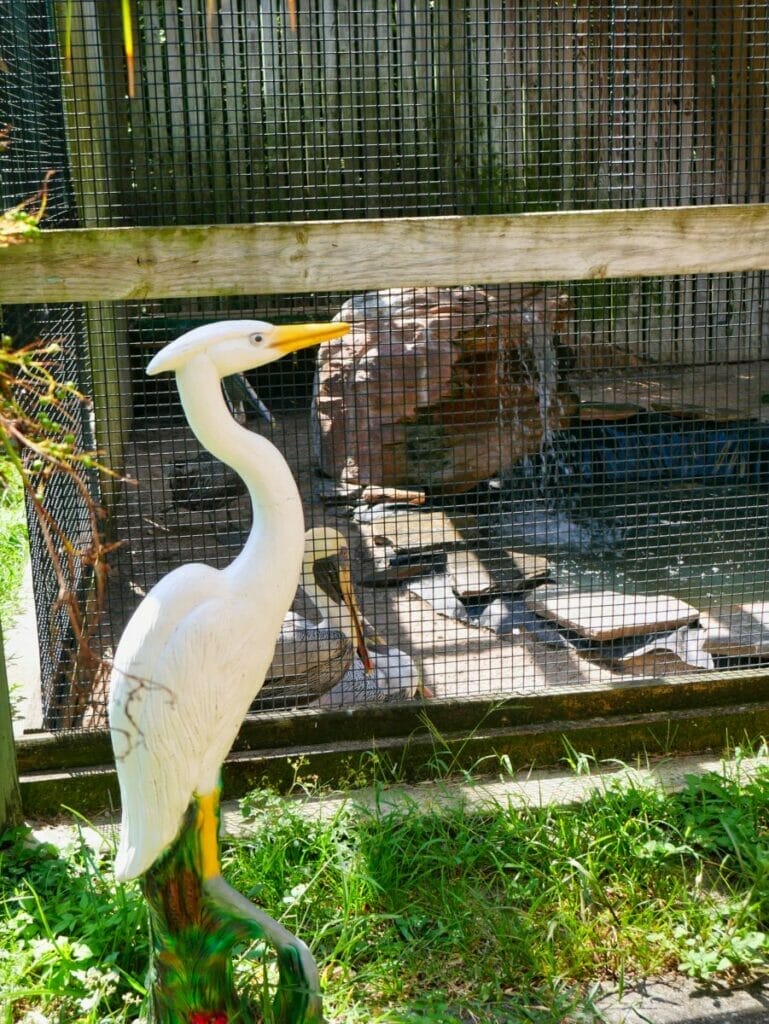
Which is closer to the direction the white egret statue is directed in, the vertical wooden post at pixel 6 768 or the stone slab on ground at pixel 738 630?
the stone slab on ground

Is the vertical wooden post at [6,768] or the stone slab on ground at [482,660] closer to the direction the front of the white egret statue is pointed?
the stone slab on ground

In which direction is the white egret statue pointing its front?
to the viewer's right
